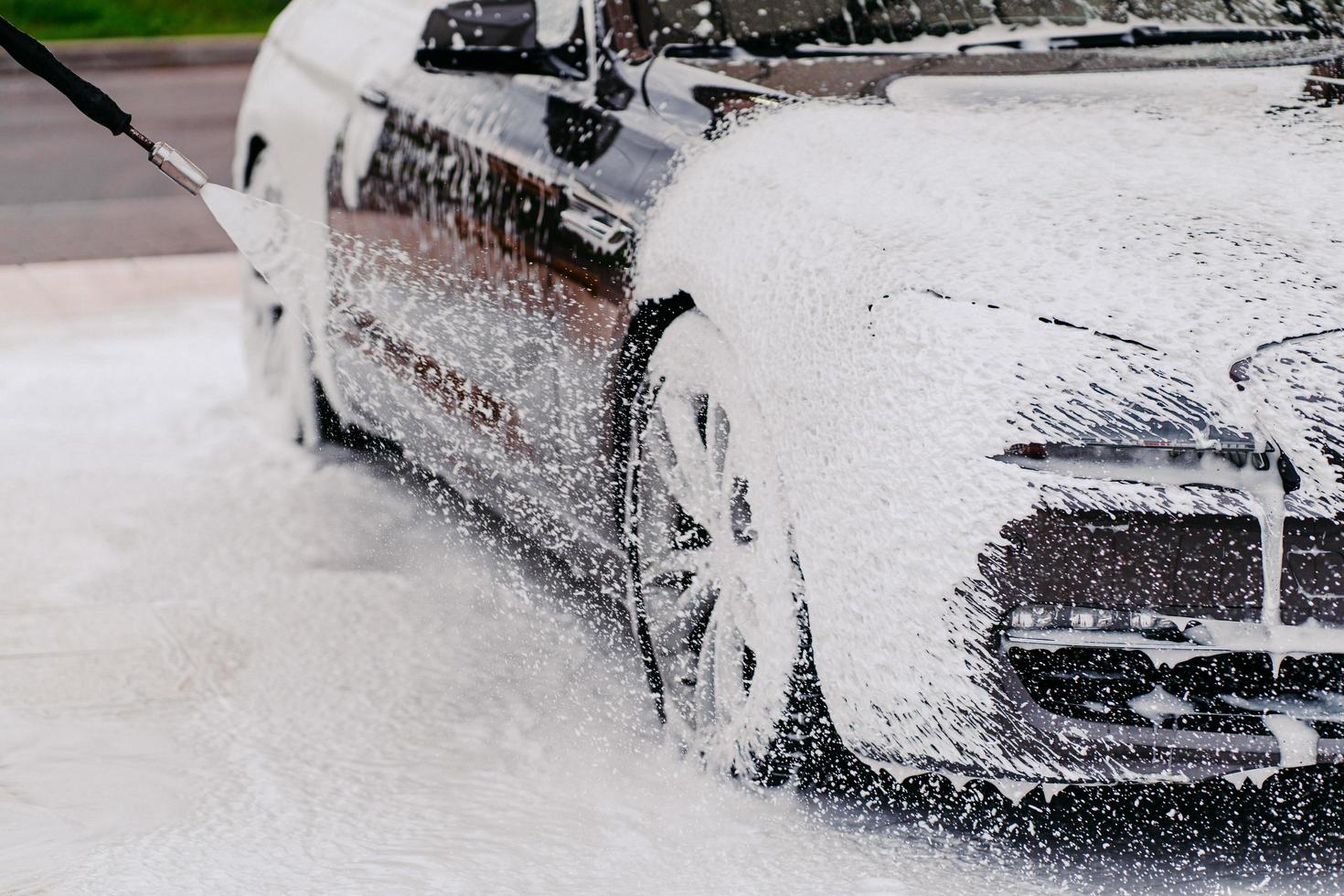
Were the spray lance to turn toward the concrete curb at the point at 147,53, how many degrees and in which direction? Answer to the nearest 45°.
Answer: approximately 90° to its left

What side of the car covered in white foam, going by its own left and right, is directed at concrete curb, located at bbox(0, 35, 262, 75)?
back

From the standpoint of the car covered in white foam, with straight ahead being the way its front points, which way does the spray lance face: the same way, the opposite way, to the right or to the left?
to the left

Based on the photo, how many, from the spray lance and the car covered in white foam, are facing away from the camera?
0

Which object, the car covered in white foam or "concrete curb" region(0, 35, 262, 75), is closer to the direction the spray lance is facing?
the car covered in white foam

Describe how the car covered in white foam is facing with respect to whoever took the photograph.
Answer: facing the viewer and to the right of the viewer

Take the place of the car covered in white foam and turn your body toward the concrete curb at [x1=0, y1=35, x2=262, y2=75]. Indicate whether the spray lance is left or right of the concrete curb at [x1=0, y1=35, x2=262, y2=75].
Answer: left

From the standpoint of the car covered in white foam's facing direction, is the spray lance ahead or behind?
behind

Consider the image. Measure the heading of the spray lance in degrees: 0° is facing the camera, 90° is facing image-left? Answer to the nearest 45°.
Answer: approximately 270°
